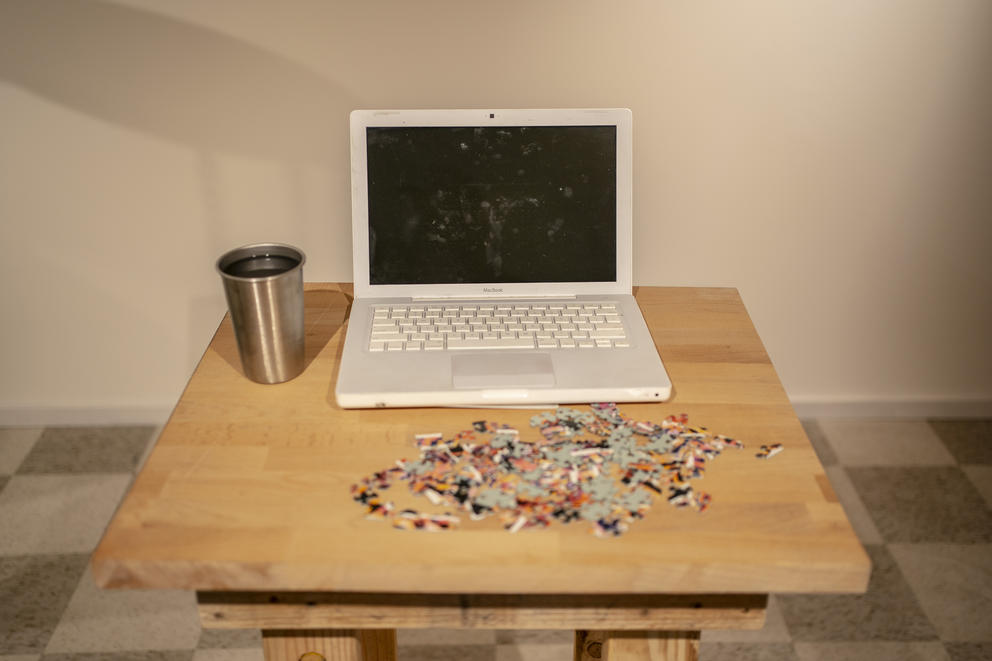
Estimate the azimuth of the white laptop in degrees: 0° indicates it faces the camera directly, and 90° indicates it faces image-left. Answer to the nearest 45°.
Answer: approximately 0°
